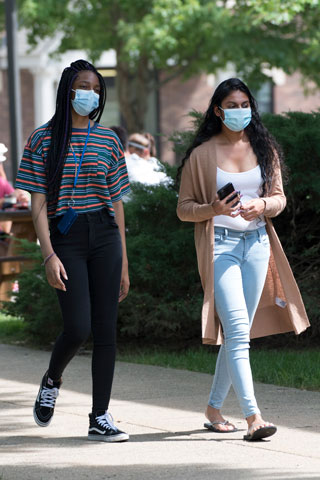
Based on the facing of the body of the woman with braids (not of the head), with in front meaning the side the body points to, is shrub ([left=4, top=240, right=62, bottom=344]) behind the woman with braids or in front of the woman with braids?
behind

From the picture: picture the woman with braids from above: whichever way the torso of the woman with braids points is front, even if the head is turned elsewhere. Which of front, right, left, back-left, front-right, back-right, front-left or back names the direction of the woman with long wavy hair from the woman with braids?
front-left

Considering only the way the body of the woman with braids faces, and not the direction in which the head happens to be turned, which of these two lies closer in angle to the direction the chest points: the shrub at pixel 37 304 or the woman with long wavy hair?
the woman with long wavy hair

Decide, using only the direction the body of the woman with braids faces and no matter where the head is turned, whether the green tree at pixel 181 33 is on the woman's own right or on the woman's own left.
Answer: on the woman's own left

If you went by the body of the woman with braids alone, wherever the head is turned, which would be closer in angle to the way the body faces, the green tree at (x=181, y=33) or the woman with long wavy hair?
the woman with long wavy hair

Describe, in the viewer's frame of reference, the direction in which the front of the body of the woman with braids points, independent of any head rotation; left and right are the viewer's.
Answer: facing the viewer and to the right of the viewer
